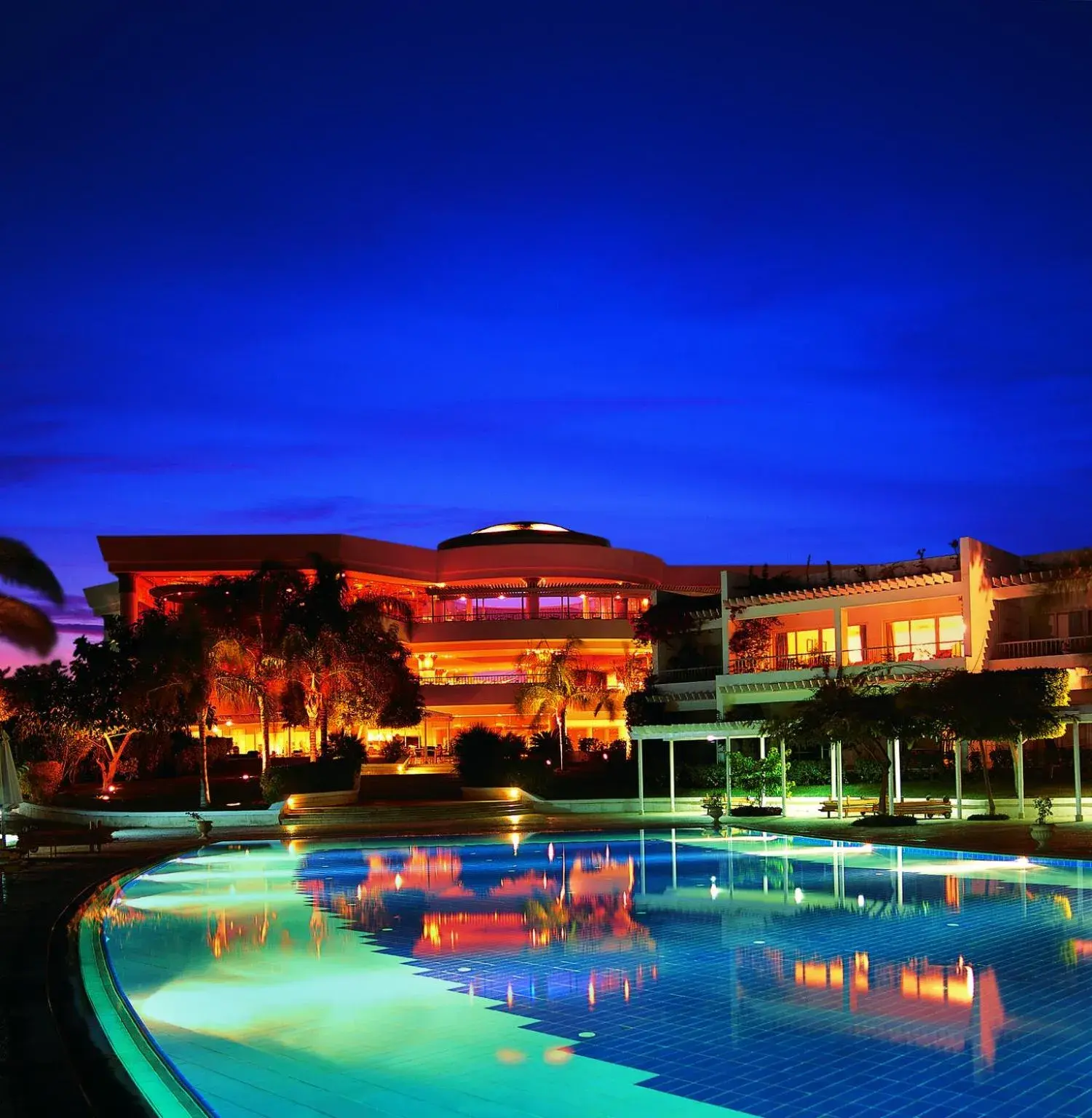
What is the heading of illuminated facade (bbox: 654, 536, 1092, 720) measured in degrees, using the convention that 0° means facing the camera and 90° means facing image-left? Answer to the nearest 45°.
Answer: approximately 45°

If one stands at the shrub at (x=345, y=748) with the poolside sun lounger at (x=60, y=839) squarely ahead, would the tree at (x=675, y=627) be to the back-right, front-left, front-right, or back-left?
back-left

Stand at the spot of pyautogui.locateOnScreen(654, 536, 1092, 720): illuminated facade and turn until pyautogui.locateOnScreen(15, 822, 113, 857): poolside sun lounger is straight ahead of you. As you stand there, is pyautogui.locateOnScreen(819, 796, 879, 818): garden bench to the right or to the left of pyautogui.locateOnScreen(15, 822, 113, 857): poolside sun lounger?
left

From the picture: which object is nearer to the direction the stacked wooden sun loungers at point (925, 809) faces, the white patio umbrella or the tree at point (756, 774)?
the white patio umbrella

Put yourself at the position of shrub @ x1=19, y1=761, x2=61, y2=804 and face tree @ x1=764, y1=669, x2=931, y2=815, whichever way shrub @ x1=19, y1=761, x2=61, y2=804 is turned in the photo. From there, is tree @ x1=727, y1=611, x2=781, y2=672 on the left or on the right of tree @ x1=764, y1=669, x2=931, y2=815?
left

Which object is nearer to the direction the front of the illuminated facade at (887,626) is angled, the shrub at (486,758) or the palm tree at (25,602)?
the palm tree

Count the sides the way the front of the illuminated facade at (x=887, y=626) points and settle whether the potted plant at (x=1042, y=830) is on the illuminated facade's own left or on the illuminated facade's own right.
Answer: on the illuminated facade's own left

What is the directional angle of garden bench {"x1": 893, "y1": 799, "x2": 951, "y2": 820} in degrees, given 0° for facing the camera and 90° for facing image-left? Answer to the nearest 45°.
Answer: approximately 0°

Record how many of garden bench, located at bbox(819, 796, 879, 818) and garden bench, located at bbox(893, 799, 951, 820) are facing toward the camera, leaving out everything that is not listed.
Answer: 2

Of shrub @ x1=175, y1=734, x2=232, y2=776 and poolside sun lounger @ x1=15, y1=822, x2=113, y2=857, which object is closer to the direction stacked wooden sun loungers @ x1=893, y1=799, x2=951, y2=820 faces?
the poolside sun lounger

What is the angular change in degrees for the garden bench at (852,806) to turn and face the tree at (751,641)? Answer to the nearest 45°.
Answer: approximately 180°
